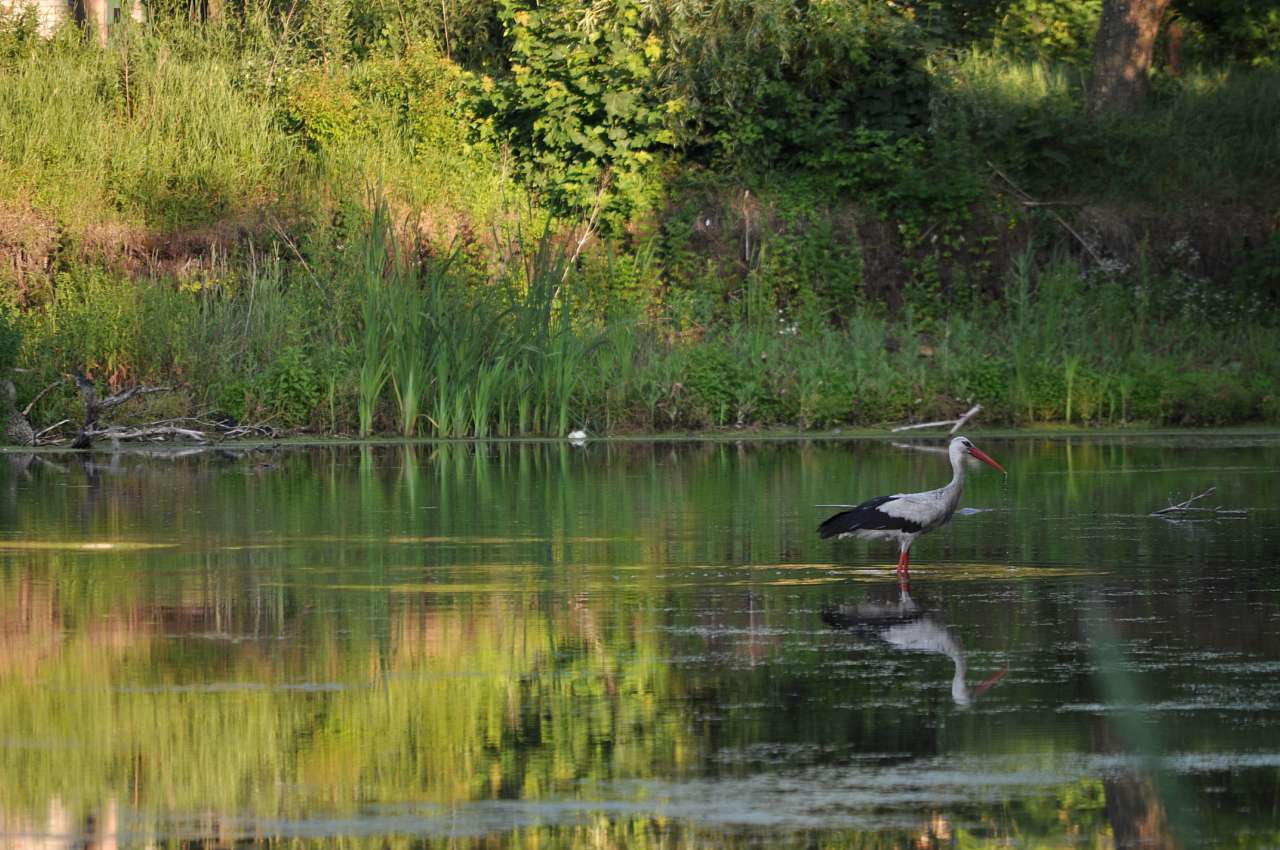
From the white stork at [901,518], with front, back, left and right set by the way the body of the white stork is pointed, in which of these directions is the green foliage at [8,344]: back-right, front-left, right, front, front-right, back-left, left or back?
back-left

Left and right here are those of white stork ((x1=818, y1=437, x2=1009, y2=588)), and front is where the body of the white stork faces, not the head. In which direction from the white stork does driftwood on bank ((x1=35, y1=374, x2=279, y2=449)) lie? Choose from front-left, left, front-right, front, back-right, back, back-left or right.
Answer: back-left

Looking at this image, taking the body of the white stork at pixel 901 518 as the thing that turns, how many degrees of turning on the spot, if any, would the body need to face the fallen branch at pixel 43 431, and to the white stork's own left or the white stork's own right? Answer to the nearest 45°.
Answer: approximately 135° to the white stork's own left

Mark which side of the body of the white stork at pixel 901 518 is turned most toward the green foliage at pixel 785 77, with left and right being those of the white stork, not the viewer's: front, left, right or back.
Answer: left

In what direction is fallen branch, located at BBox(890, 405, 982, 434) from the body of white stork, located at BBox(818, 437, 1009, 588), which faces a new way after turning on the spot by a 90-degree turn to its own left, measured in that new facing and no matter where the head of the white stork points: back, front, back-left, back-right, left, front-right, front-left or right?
front

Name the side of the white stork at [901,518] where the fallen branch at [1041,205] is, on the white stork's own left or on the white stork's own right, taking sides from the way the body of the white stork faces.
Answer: on the white stork's own left

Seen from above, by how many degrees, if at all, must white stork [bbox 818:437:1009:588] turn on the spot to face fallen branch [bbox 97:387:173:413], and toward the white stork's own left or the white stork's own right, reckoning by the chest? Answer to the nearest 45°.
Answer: approximately 135° to the white stork's own left

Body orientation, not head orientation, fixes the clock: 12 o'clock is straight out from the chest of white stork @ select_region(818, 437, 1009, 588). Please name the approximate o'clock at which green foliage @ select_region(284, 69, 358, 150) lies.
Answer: The green foliage is roughly at 8 o'clock from the white stork.

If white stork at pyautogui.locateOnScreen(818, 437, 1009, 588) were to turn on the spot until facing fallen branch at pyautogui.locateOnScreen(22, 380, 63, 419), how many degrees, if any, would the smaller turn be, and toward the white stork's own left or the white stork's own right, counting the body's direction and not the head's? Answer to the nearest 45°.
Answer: approximately 135° to the white stork's own left

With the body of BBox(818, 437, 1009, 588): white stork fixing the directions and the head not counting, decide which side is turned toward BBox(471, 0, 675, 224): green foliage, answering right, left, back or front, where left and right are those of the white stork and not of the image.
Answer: left

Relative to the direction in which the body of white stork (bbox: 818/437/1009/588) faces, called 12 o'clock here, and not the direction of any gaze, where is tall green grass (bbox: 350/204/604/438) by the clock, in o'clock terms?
The tall green grass is roughly at 8 o'clock from the white stork.

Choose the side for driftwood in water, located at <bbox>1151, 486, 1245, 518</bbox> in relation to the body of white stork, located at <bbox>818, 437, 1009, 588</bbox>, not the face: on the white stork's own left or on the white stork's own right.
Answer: on the white stork's own left

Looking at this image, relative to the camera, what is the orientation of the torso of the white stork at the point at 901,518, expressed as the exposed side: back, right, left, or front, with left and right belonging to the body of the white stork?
right
